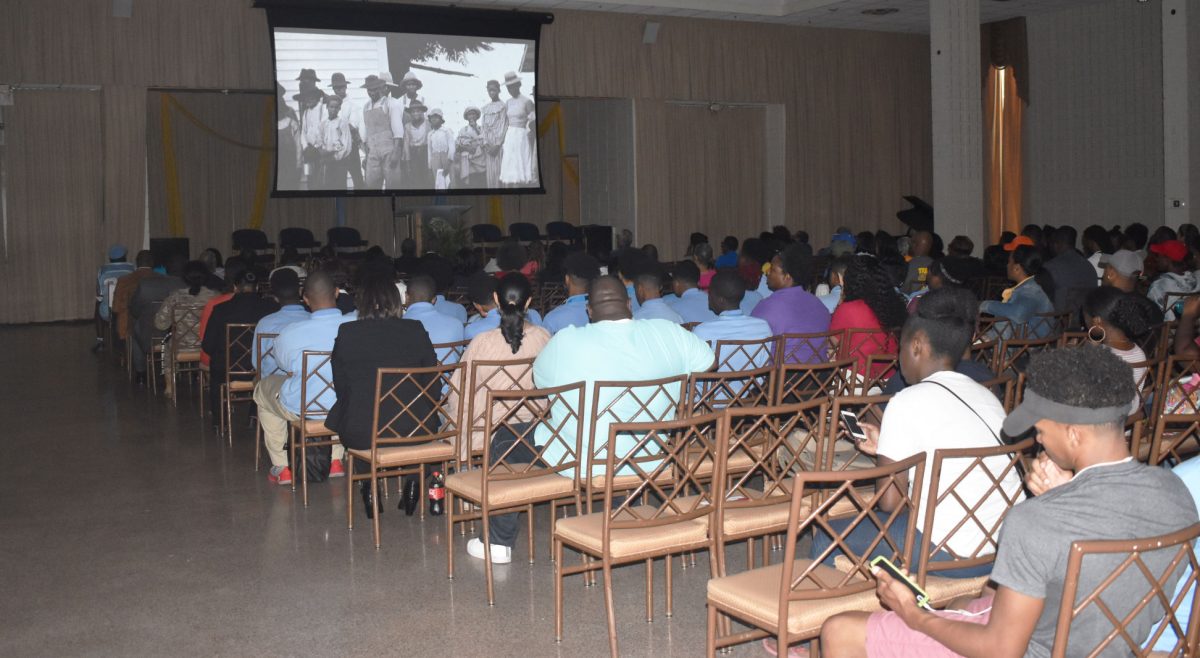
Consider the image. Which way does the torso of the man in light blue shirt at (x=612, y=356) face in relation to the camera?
away from the camera

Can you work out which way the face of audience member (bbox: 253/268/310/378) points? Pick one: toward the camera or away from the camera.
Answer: away from the camera

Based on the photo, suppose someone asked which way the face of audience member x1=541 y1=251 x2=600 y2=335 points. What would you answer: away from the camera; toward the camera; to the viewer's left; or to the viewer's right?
away from the camera

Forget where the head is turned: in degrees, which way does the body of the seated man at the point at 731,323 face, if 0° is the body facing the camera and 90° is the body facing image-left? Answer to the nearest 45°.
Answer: approximately 180°

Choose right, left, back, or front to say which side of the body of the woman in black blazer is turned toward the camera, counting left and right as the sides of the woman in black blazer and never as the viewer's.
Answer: back

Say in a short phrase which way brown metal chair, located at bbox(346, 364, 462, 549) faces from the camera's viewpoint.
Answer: facing away from the viewer and to the left of the viewer

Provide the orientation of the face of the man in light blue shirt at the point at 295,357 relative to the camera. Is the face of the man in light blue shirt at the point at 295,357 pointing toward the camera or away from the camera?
away from the camera

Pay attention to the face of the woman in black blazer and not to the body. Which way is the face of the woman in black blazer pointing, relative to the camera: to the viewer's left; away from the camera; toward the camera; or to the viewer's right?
away from the camera

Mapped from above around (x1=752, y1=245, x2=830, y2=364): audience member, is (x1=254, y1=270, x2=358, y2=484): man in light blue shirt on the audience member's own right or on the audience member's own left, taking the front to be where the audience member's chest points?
on the audience member's own left

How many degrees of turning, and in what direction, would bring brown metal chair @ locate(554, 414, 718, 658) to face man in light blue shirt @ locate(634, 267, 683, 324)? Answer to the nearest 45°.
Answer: approximately 45° to its right
